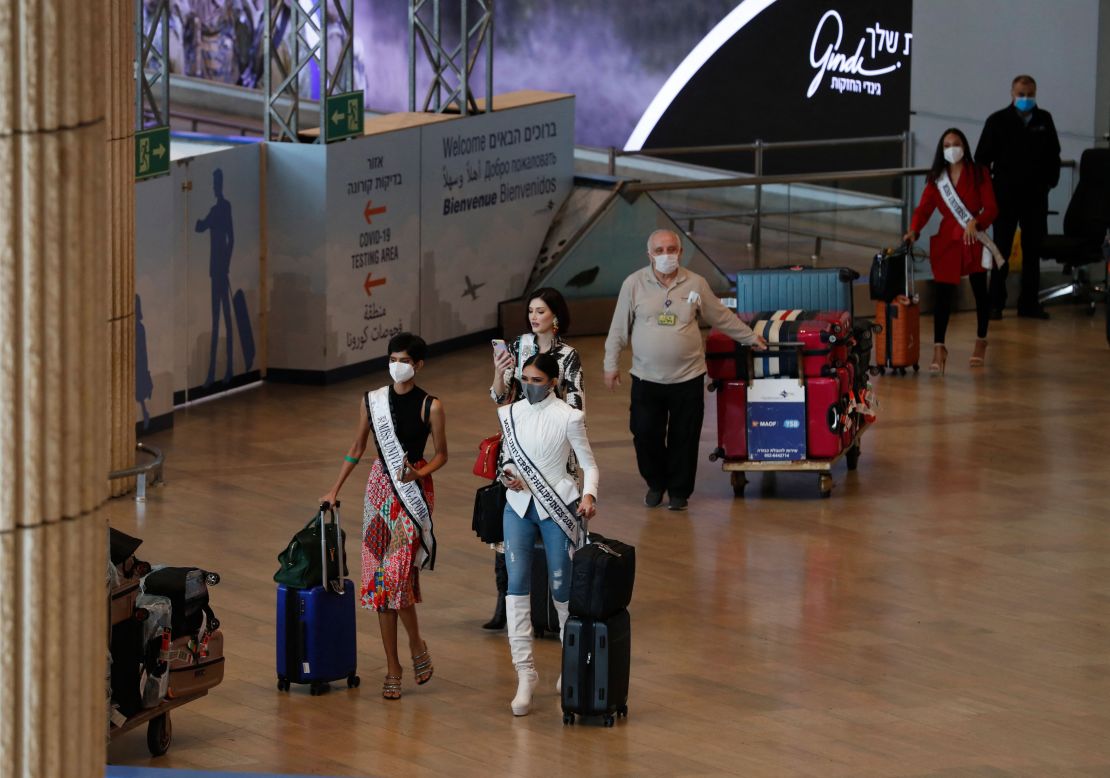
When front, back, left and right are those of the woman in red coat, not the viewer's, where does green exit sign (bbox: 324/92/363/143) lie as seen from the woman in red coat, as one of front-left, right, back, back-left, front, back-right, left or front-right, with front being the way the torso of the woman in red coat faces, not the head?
right

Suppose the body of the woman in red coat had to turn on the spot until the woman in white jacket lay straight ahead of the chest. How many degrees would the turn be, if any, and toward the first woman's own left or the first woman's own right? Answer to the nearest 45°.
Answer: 0° — they already face them

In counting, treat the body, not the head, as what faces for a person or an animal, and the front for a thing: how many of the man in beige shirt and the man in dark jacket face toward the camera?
2

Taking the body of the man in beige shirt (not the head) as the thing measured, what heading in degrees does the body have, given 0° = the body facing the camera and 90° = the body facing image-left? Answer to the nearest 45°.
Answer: approximately 0°

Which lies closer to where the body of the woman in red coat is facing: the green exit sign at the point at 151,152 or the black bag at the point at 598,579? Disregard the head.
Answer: the black bag

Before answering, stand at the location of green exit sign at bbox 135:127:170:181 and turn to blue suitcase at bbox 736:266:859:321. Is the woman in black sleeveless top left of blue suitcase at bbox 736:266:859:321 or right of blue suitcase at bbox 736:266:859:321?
right

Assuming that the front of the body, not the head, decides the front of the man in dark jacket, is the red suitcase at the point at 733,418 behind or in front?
in front

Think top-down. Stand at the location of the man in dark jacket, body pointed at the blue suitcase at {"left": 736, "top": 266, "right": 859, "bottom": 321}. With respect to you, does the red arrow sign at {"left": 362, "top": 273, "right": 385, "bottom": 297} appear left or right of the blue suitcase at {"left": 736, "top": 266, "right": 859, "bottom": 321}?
right

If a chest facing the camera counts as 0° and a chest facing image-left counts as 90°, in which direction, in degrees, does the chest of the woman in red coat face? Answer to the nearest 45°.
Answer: approximately 0°

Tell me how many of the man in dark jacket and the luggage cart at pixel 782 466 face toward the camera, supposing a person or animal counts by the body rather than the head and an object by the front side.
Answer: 2

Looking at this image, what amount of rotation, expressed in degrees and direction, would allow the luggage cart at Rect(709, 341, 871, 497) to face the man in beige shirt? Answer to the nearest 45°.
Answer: approximately 45° to its right

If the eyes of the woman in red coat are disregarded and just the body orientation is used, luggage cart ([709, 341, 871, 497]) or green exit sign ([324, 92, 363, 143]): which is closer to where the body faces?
the luggage cart
